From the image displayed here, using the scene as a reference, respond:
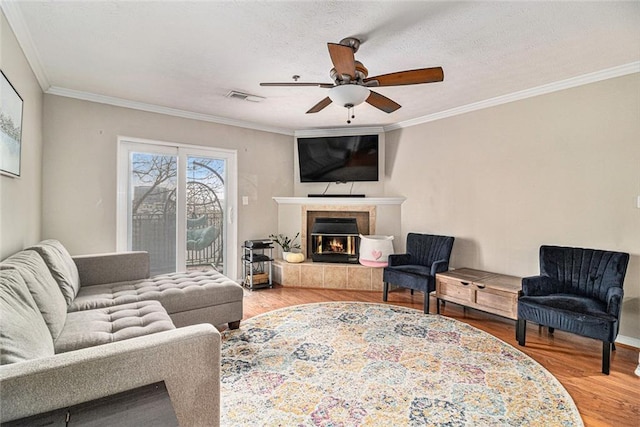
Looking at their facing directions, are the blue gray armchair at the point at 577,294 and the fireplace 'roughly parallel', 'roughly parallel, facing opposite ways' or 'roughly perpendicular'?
roughly perpendicular

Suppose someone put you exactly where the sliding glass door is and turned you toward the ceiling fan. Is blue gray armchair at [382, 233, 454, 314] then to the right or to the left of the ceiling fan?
left

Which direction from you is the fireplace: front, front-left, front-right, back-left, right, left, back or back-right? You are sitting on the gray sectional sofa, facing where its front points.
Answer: front-left

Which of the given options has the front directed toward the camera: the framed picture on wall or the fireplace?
the fireplace

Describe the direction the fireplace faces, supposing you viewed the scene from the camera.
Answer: facing the viewer

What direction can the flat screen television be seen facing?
toward the camera

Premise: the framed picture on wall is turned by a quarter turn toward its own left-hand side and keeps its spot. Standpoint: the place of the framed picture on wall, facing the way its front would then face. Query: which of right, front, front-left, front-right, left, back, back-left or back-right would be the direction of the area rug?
back-right

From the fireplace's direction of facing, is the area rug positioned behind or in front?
in front

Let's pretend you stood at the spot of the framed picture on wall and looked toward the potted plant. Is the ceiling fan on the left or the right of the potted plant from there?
right

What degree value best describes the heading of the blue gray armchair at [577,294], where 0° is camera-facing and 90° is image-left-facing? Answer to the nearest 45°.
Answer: approximately 45°

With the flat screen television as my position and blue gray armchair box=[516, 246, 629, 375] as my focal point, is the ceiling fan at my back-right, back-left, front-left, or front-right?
front-right

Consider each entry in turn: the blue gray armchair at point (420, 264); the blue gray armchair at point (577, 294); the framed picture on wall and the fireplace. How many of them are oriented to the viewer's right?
1

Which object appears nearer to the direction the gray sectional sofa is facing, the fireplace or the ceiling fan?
the ceiling fan

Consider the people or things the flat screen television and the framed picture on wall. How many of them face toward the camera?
1

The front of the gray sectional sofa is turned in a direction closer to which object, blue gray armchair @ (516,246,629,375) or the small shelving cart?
the blue gray armchair

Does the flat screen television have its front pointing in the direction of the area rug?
yes

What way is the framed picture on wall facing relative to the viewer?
to the viewer's right

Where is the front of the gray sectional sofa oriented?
to the viewer's right

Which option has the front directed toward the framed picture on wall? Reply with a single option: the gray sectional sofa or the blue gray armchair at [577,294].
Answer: the blue gray armchair

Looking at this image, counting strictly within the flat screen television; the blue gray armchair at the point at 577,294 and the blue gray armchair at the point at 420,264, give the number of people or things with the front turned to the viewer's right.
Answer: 0

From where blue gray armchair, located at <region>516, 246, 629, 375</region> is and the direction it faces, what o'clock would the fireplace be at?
The fireplace is roughly at 2 o'clock from the blue gray armchair.
